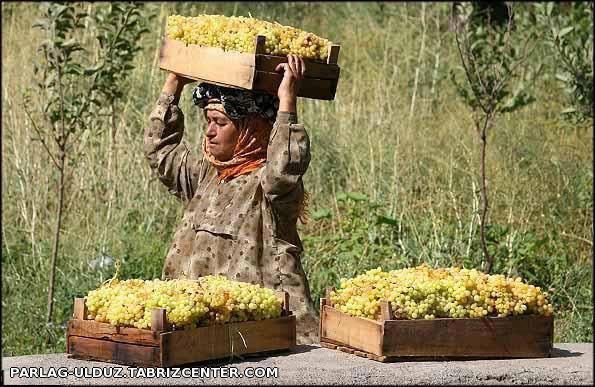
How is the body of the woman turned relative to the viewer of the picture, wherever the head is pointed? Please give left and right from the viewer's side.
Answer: facing the viewer and to the left of the viewer

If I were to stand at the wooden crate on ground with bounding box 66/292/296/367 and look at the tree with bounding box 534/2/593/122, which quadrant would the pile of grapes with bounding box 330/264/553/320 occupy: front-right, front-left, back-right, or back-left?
front-right

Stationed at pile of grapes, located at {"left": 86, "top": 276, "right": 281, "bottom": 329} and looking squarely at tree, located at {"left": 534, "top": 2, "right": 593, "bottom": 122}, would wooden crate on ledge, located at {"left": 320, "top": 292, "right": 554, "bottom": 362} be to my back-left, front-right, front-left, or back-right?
front-right

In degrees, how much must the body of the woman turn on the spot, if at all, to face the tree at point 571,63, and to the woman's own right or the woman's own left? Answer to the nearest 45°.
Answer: approximately 180°

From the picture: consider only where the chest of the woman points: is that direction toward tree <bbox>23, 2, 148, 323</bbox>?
no

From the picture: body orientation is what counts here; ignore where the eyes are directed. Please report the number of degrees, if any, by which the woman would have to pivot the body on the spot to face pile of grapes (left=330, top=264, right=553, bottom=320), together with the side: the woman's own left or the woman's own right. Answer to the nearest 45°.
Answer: approximately 90° to the woman's own left

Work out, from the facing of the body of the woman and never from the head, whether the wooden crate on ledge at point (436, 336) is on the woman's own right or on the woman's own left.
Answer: on the woman's own left

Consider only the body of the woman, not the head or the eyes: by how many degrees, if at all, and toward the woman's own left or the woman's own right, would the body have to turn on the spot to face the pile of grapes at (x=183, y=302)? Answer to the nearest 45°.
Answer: approximately 45° to the woman's own left

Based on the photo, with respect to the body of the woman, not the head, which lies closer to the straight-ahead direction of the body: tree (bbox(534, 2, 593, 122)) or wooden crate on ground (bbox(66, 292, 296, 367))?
the wooden crate on ground
